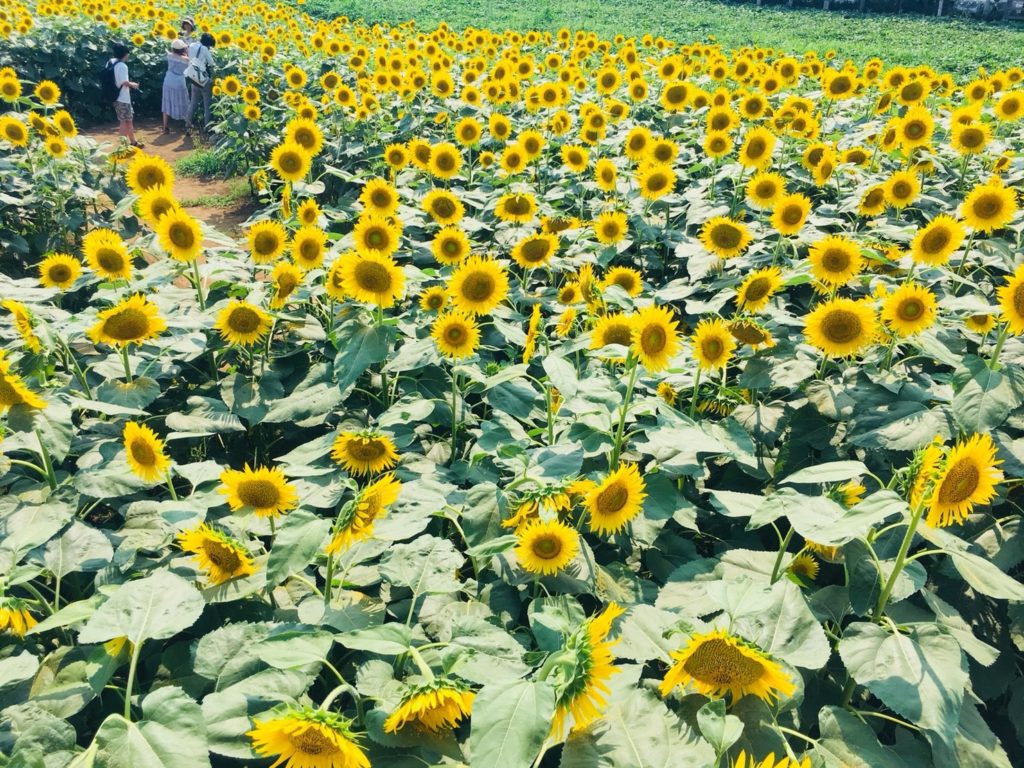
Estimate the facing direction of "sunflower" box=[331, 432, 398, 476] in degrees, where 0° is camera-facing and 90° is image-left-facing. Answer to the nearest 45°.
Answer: approximately 0°

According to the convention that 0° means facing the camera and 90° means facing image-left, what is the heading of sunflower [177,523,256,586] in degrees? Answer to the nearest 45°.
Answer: approximately 45°

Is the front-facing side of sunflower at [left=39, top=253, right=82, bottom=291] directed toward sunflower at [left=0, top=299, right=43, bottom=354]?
yes

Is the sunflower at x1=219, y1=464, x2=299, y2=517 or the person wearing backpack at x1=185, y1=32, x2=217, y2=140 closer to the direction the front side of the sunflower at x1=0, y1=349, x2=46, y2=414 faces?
the sunflower

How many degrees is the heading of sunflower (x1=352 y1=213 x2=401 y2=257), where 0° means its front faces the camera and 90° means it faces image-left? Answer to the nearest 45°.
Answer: approximately 0°

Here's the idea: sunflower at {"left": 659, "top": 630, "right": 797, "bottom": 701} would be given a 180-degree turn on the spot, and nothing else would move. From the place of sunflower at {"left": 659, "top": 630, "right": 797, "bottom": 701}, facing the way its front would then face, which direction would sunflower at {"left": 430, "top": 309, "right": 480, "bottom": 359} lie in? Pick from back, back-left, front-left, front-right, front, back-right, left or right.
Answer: front-left

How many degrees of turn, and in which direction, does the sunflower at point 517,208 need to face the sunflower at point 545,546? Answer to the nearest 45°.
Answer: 0° — it already faces it
